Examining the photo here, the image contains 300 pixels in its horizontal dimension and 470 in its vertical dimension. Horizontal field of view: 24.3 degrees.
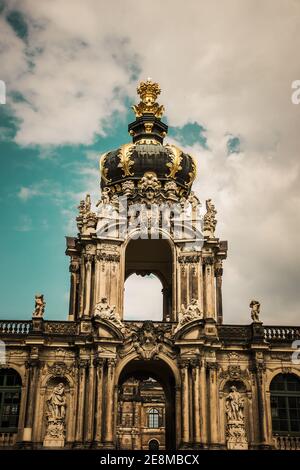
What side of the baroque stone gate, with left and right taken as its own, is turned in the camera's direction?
front
